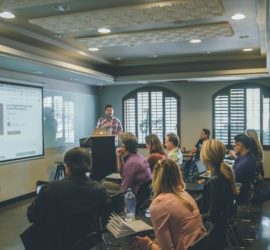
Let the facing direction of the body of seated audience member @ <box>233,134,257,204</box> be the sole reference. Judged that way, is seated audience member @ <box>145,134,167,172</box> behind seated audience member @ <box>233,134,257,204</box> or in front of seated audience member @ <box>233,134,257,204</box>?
in front

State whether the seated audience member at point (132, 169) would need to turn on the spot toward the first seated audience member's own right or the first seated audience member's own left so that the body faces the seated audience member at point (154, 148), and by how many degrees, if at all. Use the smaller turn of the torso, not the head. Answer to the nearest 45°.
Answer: approximately 45° to the first seated audience member's own right

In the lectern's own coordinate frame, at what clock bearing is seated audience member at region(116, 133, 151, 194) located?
The seated audience member is roughly at 11 o'clock from the lectern.

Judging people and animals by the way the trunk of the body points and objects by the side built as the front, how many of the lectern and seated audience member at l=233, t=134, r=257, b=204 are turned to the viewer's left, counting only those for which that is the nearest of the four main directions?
1

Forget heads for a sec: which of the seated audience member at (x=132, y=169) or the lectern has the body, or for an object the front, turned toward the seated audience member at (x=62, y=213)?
the lectern

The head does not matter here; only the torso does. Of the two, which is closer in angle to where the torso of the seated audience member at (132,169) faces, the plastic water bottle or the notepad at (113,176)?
the notepad

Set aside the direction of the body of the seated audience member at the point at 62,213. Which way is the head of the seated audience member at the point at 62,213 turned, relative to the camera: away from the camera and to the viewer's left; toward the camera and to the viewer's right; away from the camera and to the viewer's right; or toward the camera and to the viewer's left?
away from the camera and to the viewer's left

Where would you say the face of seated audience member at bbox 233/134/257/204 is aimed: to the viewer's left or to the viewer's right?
to the viewer's left

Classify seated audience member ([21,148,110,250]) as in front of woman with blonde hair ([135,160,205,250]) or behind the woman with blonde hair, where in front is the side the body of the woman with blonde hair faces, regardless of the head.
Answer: in front

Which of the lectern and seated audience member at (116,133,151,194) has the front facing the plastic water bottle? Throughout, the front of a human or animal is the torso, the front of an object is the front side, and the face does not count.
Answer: the lectern

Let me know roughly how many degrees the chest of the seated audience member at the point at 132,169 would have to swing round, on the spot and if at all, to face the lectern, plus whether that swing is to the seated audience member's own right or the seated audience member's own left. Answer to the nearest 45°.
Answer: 0° — they already face it

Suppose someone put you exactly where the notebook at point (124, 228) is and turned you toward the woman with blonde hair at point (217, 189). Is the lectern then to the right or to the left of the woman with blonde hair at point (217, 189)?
left
